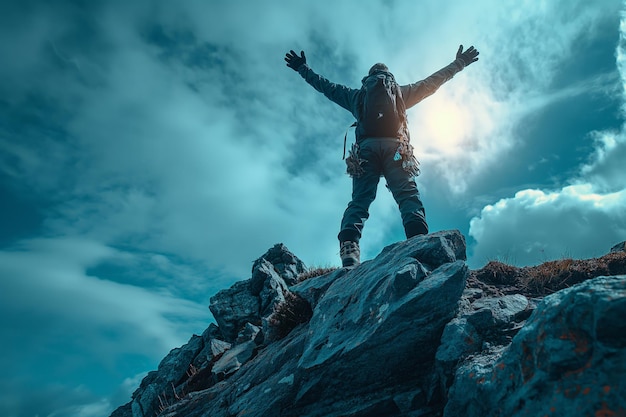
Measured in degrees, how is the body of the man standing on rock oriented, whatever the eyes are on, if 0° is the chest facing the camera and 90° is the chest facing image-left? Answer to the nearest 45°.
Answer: approximately 180°

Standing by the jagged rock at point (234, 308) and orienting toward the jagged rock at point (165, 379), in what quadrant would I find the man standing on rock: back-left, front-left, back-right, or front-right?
back-left

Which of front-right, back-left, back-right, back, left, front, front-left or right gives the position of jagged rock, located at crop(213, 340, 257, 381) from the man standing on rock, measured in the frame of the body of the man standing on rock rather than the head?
left

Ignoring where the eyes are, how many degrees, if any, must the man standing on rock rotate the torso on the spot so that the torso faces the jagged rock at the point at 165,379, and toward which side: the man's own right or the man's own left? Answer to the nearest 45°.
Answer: approximately 90° to the man's own left
